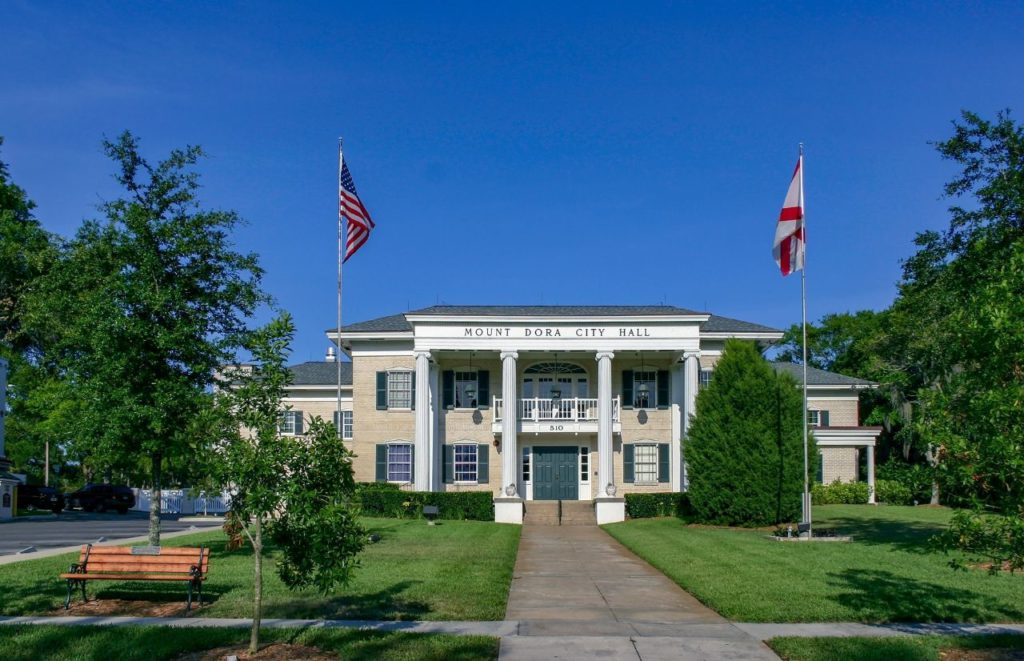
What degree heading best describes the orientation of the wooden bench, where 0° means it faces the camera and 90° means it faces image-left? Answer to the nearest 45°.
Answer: approximately 45°

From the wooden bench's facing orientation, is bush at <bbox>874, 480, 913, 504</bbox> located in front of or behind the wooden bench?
behind

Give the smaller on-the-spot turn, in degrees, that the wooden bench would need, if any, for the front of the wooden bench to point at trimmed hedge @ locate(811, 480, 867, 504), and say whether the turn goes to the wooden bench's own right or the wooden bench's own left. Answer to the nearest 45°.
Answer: approximately 180°

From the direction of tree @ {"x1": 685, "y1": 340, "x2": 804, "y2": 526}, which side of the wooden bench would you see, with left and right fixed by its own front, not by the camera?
back

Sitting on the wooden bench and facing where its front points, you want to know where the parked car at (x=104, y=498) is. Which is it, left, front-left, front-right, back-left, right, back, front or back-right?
back-right
